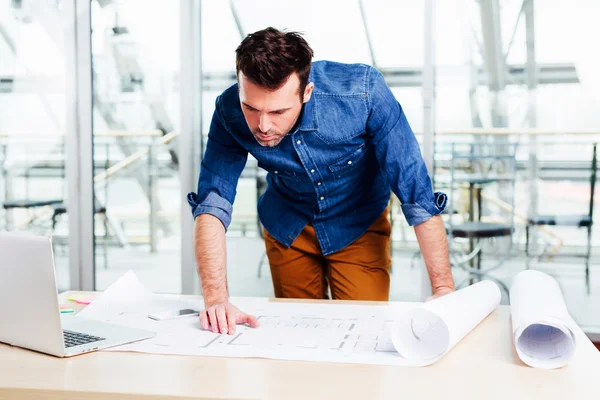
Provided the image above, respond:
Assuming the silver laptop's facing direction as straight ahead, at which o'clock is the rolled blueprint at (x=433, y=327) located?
The rolled blueprint is roughly at 2 o'clock from the silver laptop.

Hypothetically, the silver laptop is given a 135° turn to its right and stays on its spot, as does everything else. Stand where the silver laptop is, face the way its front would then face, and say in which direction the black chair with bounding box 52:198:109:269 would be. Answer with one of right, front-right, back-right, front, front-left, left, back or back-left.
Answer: back

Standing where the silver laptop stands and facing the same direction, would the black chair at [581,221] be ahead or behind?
ahead

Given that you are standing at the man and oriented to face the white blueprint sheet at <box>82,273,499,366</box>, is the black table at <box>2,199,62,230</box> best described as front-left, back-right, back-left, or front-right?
back-right

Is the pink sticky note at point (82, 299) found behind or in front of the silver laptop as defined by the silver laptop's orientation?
in front

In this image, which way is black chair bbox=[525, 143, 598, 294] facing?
to the viewer's left

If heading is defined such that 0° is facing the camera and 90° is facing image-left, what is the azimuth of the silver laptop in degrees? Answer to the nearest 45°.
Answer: approximately 225°

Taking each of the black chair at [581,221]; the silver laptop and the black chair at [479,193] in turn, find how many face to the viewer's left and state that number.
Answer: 1

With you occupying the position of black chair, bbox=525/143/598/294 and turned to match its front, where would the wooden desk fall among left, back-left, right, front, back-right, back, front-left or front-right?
left

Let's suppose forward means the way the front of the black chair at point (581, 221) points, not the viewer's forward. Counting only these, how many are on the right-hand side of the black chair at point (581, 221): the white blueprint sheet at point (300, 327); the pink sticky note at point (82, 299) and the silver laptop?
0

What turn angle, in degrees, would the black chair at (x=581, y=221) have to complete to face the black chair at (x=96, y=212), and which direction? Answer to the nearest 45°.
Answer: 0° — it already faces it
